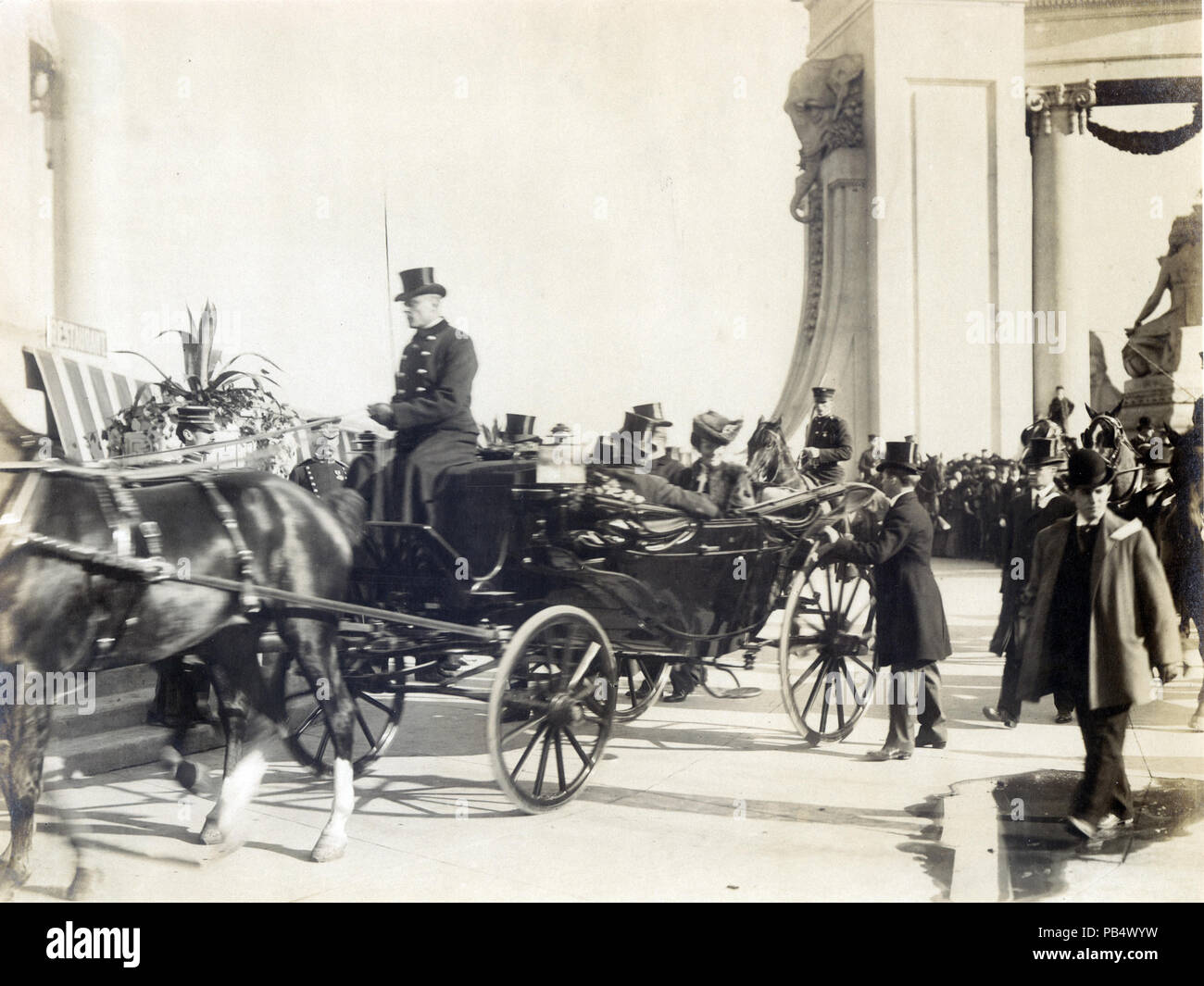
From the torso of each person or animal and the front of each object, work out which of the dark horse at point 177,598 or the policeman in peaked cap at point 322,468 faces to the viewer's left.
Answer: the dark horse

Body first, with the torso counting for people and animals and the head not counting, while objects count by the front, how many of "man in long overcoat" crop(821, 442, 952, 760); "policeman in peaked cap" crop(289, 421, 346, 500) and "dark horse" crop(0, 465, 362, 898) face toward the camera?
1

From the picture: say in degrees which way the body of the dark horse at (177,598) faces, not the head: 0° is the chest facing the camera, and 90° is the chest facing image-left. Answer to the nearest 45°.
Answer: approximately 90°

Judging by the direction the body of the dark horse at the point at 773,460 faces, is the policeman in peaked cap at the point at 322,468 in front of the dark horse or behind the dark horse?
in front

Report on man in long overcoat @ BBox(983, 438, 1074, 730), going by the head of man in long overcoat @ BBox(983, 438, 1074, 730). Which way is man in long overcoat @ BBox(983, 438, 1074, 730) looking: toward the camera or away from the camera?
toward the camera

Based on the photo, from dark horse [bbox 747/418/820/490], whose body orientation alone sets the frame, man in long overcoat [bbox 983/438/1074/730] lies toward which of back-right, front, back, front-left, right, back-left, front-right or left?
back-left

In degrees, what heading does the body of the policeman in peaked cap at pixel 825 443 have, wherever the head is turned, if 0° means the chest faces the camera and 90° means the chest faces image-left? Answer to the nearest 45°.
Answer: approximately 45°

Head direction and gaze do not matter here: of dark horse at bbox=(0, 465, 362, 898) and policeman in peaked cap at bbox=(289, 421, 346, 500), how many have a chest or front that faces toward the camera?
1

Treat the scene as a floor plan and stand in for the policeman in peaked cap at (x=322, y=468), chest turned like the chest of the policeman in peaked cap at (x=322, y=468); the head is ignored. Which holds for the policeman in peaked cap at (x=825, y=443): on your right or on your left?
on your left

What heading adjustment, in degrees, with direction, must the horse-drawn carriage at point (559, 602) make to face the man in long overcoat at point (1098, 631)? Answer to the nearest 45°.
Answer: approximately 135° to its left

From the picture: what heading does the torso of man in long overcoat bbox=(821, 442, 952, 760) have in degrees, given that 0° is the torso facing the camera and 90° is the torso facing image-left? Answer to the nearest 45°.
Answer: approximately 90°

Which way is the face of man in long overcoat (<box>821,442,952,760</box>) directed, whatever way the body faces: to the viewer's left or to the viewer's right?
to the viewer's left

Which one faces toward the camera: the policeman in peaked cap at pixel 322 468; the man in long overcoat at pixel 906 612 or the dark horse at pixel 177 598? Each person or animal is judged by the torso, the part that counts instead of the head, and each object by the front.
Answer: the policeman in peaked cap

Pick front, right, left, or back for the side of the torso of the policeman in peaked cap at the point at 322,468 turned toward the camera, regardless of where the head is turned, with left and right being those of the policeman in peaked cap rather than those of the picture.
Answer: front
